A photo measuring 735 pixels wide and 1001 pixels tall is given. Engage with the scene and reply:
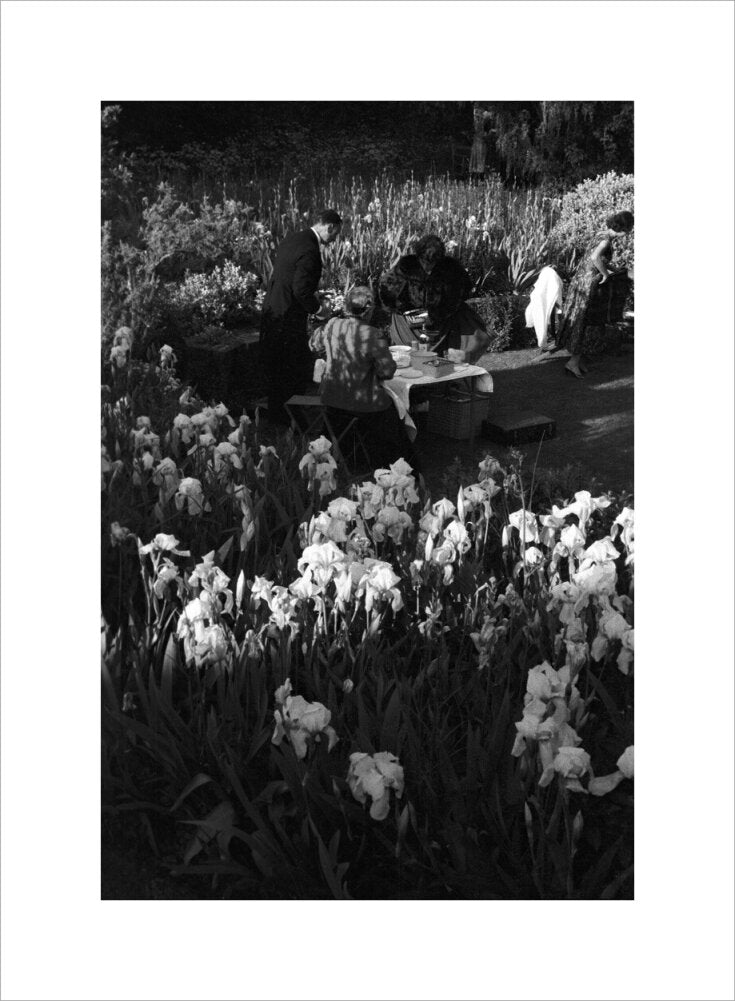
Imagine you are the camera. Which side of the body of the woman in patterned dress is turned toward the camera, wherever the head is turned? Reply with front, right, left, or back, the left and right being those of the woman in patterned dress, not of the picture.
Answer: right

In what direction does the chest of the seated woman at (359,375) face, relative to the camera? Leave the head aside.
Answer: away from the camera

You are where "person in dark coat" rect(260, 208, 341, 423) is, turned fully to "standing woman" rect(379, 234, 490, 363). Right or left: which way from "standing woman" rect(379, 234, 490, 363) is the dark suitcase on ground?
right

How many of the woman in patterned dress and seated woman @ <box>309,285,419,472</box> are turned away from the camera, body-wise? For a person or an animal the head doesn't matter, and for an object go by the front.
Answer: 1

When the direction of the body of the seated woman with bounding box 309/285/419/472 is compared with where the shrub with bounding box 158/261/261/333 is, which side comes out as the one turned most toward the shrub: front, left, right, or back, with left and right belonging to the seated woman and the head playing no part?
left
